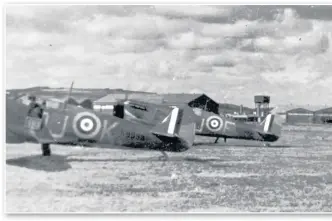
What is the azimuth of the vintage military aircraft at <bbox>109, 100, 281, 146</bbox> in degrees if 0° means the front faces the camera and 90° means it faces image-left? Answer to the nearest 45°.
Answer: approximately 90°

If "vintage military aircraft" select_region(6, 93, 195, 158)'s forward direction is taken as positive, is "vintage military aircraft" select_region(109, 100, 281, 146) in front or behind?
behind

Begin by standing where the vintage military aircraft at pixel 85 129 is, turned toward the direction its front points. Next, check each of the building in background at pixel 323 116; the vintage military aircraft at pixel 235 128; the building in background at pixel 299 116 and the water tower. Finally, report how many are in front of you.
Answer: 0

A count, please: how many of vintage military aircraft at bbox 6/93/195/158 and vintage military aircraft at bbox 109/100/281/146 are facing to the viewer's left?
2

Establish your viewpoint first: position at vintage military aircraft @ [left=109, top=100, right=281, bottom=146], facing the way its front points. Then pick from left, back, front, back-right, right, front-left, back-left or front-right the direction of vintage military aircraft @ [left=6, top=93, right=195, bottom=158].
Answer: front-left

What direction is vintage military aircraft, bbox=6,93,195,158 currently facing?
to the viewer's left

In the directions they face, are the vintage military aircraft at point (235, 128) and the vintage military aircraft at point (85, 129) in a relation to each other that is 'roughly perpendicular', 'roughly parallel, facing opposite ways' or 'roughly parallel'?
roughly parallel
